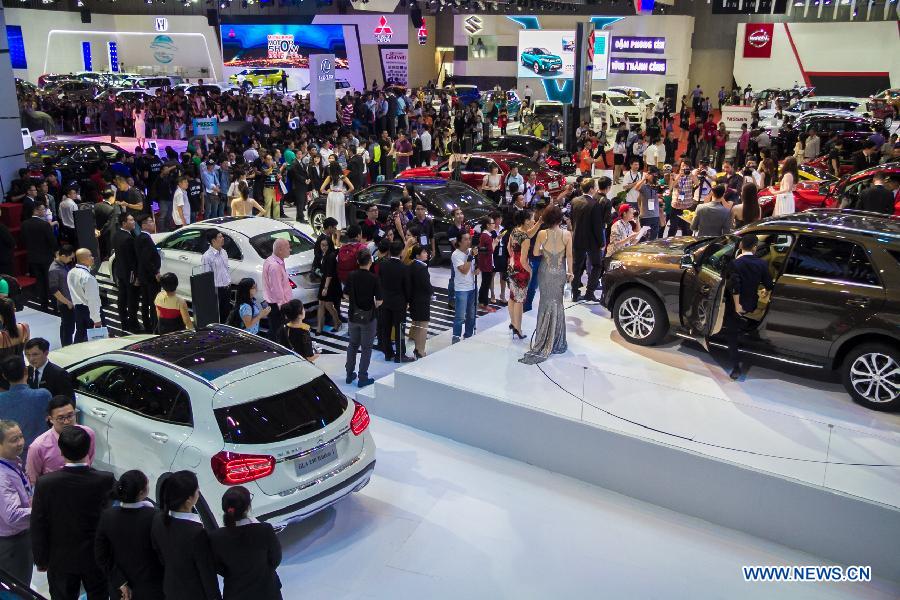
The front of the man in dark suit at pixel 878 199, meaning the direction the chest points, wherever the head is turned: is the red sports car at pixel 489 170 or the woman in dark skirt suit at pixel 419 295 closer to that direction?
the red sports car

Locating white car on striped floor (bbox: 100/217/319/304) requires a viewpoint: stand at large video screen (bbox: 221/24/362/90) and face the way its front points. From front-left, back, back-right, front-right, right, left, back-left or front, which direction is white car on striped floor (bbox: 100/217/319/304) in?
front

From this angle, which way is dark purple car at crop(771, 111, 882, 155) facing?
to the viewer's left

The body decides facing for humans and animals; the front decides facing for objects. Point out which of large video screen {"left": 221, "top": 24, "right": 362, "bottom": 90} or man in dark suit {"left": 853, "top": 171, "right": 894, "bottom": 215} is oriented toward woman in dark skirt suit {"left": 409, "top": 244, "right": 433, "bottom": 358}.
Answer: the large video screen

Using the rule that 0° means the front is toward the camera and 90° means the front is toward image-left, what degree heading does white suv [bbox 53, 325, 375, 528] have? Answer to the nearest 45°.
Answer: approximately 135°

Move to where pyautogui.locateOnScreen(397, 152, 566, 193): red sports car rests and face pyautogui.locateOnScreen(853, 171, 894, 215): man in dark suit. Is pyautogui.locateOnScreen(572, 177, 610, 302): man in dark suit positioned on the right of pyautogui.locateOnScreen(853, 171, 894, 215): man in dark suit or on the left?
right

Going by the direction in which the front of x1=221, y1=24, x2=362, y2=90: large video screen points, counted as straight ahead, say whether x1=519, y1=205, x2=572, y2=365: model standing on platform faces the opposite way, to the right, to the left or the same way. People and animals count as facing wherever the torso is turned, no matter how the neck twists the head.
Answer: the opposite way

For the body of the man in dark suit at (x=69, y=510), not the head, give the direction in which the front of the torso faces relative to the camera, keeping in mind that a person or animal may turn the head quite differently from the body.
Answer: away from the camera

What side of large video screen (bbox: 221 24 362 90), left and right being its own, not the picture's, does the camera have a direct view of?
front

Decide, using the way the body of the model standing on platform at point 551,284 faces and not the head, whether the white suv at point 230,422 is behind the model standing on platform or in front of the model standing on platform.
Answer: behind

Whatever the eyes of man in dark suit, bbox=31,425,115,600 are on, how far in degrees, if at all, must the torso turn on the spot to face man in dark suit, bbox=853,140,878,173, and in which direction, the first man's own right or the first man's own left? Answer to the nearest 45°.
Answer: approximately 90° to the first man's own right

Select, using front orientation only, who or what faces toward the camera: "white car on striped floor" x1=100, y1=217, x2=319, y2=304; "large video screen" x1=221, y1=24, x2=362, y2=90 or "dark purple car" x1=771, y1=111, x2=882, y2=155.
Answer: the large video screen

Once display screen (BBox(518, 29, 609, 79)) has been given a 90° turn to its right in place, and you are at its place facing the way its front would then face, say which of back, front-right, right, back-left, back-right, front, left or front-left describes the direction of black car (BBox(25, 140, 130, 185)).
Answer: front-left
